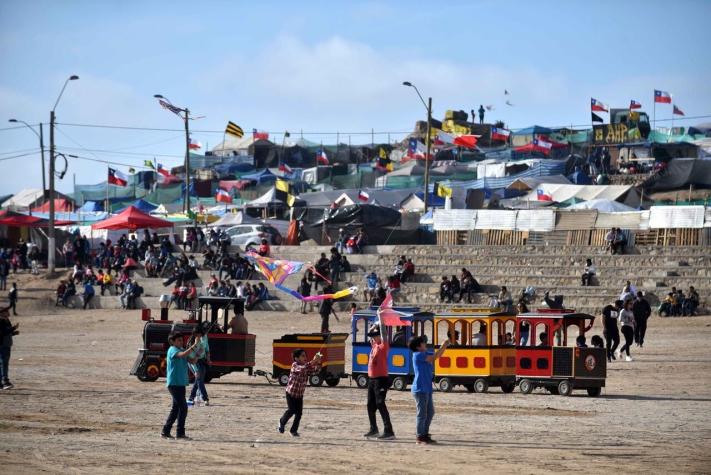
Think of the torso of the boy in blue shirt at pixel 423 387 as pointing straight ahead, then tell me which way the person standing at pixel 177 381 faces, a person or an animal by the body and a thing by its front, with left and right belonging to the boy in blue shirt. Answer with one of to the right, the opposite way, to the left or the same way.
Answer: the same way

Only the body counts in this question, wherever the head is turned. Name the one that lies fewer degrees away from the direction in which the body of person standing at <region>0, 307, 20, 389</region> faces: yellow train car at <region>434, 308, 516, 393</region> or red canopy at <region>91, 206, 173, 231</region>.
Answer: the yellow train car

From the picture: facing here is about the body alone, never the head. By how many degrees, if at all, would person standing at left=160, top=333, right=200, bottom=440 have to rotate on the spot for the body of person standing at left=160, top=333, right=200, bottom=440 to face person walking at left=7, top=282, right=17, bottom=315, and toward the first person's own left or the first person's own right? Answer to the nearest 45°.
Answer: approximately 90° to the first person's own left

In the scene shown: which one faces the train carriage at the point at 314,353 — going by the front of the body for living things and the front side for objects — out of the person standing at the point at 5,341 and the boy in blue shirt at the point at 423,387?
the person standing

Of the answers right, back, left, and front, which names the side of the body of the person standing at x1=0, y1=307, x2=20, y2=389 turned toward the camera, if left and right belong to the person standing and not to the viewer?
right

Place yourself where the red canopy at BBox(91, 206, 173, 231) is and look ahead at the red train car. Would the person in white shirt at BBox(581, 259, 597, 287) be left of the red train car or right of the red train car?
left

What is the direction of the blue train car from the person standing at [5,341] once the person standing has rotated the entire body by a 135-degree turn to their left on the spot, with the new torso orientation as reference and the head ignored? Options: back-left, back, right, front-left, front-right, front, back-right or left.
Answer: back-right

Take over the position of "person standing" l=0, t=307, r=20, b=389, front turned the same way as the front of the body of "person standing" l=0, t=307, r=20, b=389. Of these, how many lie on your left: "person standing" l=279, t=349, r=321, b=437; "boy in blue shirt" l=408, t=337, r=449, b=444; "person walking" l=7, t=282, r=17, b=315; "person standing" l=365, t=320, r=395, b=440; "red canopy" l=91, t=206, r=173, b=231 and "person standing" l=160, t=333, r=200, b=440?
2

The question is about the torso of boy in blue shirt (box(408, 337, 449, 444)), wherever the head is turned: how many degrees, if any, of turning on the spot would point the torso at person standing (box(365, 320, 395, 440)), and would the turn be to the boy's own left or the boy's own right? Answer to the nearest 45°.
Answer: approximately 135° to the boy's own left

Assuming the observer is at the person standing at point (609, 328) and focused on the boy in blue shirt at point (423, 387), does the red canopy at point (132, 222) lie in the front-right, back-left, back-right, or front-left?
back-right

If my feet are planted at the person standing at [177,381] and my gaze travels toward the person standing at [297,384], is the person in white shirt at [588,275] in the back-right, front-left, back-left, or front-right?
front-left
